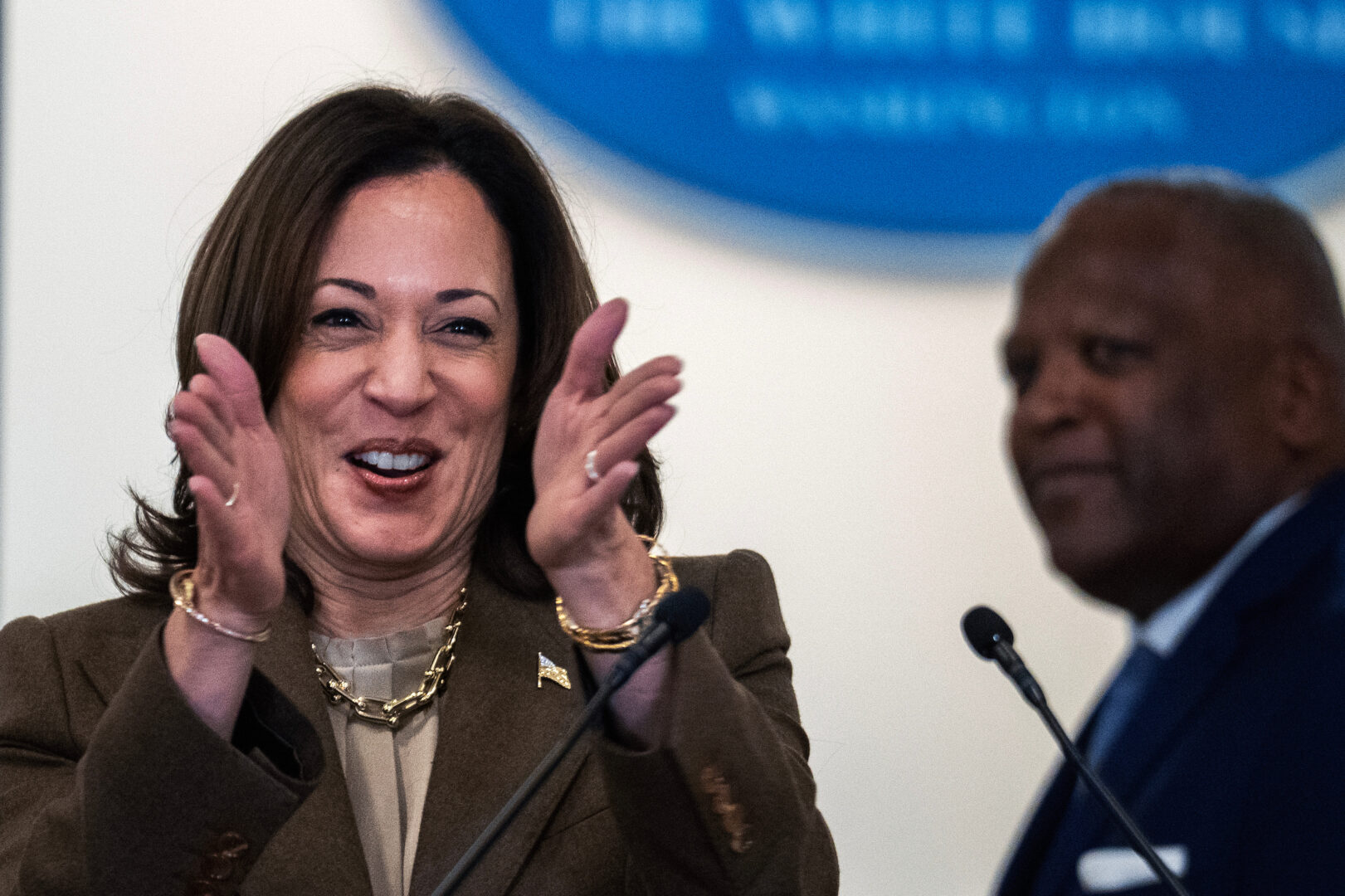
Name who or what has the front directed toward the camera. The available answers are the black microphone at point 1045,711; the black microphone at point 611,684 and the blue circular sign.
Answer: the blue circular sign

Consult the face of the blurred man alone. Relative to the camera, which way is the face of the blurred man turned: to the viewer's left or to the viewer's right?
to the viewer's left

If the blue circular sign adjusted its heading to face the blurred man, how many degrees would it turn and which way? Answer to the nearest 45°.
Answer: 0° — it already faces them

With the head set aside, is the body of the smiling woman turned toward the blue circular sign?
no

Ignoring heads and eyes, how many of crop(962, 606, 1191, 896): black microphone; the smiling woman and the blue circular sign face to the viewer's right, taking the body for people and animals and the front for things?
0

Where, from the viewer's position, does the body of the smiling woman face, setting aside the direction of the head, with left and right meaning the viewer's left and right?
facing the viewer

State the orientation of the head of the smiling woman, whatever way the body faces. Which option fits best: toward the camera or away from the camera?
toward the camera

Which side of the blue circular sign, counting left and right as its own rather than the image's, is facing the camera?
front
